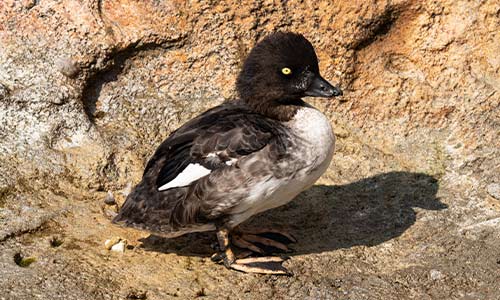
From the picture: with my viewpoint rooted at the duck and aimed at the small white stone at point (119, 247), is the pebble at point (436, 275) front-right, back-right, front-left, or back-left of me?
back-left

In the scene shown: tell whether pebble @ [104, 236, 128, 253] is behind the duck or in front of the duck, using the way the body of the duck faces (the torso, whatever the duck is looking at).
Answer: behind

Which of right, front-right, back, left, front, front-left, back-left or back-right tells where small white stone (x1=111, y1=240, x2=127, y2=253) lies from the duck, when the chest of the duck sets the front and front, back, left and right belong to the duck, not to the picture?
back

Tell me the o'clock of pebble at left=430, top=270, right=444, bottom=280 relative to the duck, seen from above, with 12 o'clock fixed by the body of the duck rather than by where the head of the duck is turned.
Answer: The pebble is roughly at 1 o'clock from the duck.

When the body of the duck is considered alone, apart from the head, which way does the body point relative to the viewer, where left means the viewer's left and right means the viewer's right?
facing to the right of the viewer

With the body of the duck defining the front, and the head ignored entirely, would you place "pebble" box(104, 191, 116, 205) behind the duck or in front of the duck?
behind
